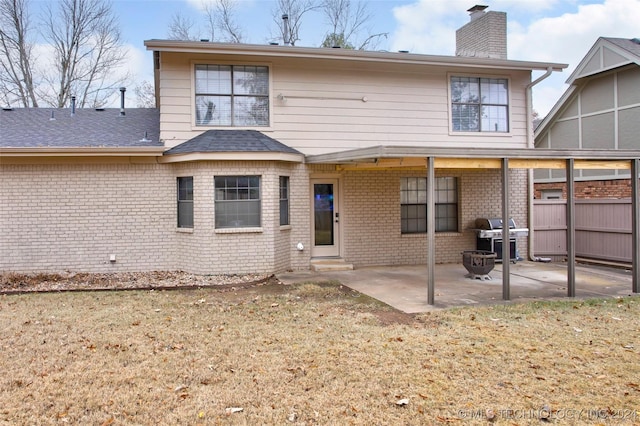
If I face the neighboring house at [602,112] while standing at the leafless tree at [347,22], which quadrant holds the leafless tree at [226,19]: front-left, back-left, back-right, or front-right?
back-right

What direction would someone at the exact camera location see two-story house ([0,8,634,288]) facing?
facing away from the viewer

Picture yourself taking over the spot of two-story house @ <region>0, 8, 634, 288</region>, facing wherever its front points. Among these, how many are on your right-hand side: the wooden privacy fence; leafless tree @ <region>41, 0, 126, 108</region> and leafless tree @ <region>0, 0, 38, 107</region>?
1

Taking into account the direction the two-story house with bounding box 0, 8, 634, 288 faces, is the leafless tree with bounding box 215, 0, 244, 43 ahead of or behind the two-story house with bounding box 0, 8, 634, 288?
ahead

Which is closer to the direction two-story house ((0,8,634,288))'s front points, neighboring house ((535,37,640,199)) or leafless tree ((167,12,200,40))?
the leafless tree

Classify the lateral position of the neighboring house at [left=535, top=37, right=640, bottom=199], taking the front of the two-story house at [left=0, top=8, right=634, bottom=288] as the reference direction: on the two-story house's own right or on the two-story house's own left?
on the two-story house's own right

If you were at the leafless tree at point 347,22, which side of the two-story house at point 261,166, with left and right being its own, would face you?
front

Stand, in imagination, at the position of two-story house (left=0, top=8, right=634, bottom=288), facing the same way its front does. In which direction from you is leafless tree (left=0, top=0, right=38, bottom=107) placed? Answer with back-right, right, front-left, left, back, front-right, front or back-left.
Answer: front-left

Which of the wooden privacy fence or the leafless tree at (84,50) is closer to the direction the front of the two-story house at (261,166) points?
the leafless tree

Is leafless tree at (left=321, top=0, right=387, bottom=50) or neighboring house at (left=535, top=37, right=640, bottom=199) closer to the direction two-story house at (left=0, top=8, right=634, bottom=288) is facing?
the leafless tree

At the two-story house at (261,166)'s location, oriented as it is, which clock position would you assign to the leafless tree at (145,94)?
The leafless tree is roughly at 11 o'clock from the two-story house.

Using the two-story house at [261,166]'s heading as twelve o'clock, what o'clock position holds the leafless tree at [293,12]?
The leafless tree is roughly at 12 o'clock from the two-story house.

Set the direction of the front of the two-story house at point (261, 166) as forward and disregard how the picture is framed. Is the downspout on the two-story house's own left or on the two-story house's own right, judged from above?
on the two-story house's own right
